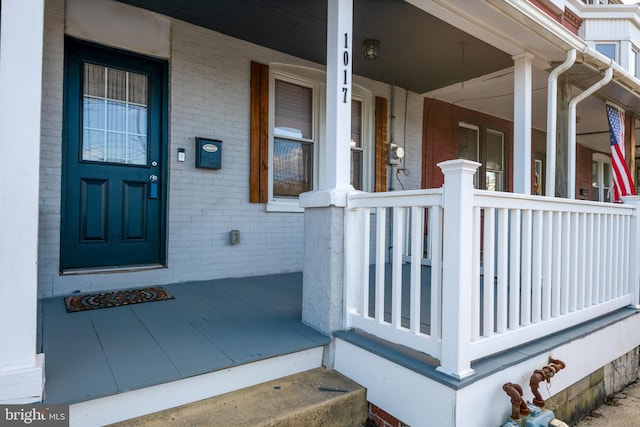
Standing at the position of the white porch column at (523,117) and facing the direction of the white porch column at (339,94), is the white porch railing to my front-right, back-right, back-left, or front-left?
front-left

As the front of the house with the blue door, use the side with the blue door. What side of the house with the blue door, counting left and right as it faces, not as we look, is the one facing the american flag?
left

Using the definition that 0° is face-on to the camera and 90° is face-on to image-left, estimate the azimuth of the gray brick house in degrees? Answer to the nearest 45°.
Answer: approximately 315°
